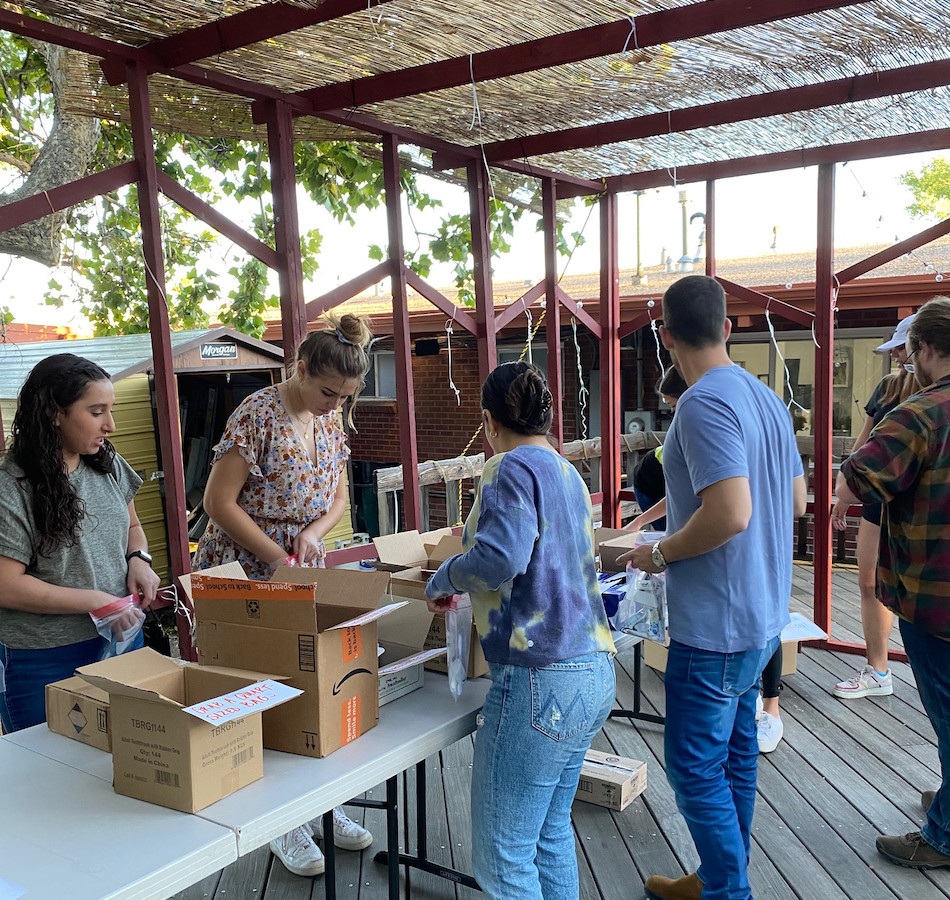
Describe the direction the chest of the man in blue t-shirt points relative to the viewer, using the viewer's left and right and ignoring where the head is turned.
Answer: facing away from the viewer and to the left of the viewer

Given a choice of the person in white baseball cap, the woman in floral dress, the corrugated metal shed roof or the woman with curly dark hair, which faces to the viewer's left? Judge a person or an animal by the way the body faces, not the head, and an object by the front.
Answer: the person in white baseball cap

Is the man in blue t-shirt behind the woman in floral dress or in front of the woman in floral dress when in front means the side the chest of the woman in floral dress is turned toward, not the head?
in front

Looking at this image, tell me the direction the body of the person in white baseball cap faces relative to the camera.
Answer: to the viewer's left

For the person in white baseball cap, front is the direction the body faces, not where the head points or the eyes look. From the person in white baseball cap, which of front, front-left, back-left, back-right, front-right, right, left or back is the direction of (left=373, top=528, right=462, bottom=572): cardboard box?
front-left

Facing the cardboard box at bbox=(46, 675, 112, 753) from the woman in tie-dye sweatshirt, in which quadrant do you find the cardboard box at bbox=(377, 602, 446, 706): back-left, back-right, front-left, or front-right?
front-right

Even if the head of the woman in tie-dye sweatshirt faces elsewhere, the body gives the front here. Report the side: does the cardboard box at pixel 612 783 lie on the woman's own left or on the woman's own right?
on the woman's own right

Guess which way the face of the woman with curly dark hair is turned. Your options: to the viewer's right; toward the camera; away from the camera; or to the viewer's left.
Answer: to the viewer's right

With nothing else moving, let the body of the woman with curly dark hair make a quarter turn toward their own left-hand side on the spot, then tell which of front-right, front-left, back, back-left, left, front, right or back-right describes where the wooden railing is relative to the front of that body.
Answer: front

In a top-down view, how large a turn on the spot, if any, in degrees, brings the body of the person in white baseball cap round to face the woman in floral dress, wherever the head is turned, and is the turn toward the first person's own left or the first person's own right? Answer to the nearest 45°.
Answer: approximately 45° to the first person's own left

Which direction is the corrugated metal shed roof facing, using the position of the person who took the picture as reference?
facing the viewer and to the right of the viewer

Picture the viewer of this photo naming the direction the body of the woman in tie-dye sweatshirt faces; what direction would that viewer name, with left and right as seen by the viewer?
facing away from the viewer and to the left of the viewer

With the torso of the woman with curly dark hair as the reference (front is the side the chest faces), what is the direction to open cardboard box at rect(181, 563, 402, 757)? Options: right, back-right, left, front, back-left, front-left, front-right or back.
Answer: front

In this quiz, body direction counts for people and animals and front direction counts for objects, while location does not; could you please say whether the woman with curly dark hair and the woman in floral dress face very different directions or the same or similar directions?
same or similar directions

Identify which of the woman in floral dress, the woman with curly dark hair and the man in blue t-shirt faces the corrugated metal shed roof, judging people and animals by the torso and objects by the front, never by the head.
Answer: the man in blue t-shirt

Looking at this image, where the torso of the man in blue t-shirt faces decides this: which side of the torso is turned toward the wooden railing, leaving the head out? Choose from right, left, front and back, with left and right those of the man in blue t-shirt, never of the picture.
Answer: front

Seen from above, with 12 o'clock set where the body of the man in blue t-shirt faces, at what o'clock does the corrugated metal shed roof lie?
The corrugated metal shed roof is roughly at 12 o'clock from the man in blue t-shirt.

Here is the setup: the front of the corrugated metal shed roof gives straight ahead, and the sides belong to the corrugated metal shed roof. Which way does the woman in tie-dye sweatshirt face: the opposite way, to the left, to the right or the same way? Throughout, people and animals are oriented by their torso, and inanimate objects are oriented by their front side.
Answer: the opposite way

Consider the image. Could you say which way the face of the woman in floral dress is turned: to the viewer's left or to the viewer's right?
to the viewer's right
